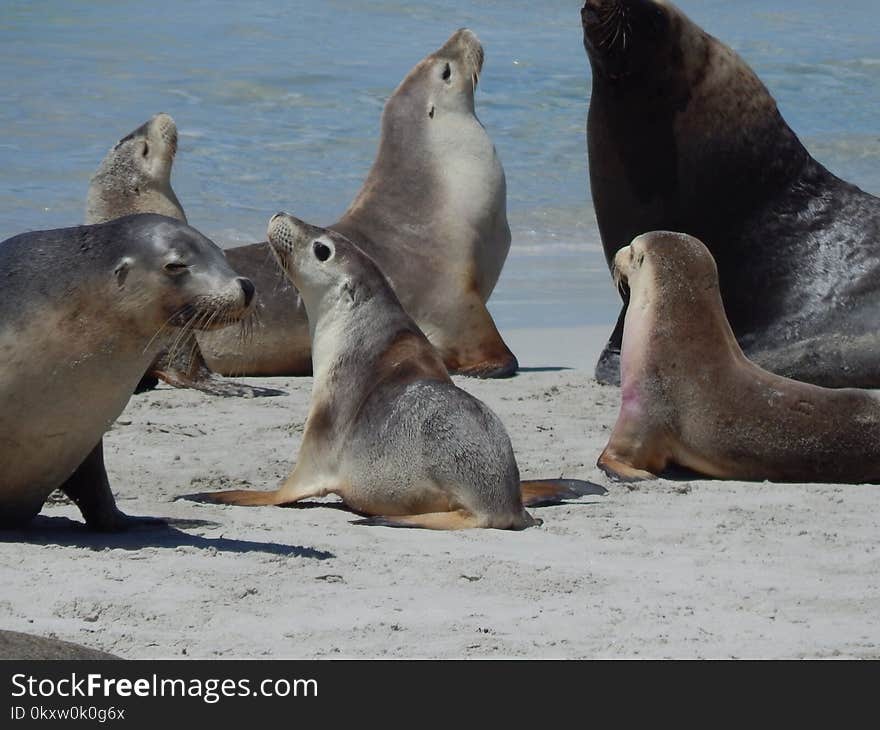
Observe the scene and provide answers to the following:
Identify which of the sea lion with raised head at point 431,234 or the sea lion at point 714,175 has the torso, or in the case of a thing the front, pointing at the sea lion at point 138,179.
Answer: the sea lion at point 714,175

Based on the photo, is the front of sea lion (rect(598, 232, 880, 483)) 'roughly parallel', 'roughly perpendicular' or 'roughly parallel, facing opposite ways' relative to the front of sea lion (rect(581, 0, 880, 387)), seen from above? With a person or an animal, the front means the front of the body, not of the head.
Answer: roughly parallel

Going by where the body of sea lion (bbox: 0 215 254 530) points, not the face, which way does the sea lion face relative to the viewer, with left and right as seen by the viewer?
facing to the right of the viewer

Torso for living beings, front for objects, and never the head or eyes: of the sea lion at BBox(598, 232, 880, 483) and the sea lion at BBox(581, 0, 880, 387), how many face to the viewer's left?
2

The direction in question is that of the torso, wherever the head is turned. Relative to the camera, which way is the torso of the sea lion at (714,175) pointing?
to the viewer's left

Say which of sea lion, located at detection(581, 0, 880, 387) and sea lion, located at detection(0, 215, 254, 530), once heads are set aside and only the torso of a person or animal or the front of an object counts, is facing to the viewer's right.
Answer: sea lion, located at detection(0, 215, 254, 530)

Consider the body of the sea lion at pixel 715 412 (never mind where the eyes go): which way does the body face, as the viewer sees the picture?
to the viewer's left

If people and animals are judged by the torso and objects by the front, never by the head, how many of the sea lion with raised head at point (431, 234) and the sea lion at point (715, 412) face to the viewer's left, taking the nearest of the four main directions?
1

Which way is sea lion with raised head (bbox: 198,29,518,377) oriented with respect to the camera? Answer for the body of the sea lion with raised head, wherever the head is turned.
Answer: to the viewer's right

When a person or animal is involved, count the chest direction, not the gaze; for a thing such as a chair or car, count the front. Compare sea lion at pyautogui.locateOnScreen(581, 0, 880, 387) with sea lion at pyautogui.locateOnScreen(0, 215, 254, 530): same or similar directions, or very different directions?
very different directions

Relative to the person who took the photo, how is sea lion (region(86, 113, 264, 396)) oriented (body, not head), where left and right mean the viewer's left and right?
facing to the right of the viewer

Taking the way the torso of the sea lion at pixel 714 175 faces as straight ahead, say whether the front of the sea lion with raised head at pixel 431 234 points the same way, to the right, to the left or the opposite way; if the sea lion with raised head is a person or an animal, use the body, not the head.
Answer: the opposite way

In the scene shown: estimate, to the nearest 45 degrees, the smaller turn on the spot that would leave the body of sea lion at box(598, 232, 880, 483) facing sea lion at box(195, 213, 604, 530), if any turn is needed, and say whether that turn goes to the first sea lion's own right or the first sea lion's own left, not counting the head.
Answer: approximately 45° to the first sea lion's own left

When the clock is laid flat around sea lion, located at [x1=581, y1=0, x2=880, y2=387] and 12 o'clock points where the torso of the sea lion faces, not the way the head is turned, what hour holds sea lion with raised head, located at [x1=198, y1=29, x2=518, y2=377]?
The sea lion with raised head is roughly at 1 o'clock from the sea lion.

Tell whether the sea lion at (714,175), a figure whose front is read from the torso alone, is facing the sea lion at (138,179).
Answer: yes

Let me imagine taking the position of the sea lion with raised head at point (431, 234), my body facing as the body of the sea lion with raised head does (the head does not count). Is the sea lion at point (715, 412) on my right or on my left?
on my right
